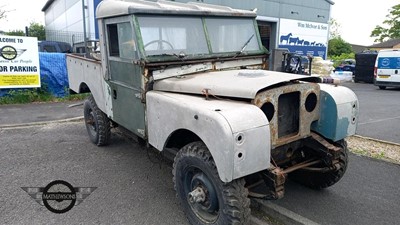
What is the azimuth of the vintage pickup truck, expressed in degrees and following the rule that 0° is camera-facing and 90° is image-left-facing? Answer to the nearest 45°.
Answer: approximately 315°

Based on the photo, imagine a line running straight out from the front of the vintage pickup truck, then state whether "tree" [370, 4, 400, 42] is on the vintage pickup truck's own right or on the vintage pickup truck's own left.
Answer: on the vintage pickup truck's own left
